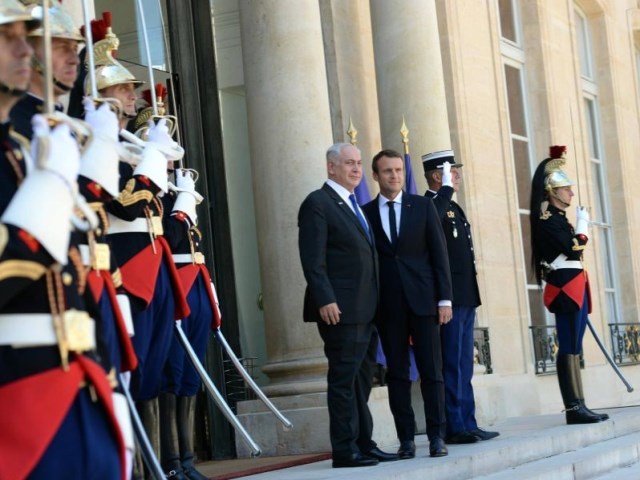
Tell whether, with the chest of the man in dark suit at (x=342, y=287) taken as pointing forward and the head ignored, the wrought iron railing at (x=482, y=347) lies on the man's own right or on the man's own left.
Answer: on the man's own left

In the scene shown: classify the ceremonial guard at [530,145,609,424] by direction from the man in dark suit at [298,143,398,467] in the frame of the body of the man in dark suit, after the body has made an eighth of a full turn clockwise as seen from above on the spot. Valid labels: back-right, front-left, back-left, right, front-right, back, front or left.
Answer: back-left

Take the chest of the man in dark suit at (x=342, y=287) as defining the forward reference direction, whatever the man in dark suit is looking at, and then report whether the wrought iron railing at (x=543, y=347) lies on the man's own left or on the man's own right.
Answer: on the man's own left

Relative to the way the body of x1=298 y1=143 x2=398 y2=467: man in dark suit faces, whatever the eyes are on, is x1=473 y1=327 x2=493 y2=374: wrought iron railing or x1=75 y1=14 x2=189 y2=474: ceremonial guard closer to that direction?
the ceremonial guard

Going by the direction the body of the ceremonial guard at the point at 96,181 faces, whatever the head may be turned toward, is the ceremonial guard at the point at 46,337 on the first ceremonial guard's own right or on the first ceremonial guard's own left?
on the first ceremonial guard's own right

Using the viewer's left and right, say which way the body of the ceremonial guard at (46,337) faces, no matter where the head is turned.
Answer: facing the viewer and to the right of the viewer

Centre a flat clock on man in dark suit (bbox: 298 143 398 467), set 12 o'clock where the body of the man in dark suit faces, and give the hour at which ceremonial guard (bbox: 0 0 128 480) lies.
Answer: The ceremonial guard is roughly at 2 o'clock from the man in dark suit.
